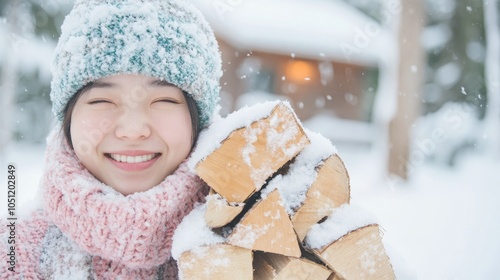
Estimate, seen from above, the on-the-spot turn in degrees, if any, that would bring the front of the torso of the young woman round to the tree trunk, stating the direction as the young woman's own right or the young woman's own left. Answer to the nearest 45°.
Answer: approximately 135° to the young woman's own left

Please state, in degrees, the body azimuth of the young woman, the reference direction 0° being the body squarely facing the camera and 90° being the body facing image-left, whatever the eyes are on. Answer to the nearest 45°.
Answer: approximately 0°
